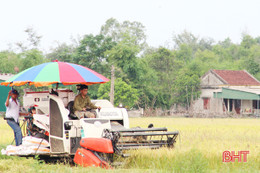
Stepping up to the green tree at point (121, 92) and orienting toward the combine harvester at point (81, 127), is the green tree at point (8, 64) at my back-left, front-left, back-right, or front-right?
back-right

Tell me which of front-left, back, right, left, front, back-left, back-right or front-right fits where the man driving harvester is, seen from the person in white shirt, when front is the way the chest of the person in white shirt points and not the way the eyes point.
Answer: front

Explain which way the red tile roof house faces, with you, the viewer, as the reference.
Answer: facing the viewer and to the right of the viewer

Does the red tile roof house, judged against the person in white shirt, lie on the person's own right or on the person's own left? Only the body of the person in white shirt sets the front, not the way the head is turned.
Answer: on the person's own left

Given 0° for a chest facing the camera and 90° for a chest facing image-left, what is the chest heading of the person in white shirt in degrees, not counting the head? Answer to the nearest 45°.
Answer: approximately 315°

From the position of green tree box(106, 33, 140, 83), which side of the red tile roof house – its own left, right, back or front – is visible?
right

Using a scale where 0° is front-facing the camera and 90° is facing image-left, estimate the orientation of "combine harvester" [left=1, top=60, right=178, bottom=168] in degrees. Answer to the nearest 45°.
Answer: approximately 315°

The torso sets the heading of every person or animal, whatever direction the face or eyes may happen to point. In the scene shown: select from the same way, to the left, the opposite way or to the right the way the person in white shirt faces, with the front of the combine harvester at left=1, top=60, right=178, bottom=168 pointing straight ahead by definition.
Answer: the same way

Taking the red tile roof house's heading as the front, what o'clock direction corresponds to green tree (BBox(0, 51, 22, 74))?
The green tree is roughly at 4 o'clock from the red tile roof house.

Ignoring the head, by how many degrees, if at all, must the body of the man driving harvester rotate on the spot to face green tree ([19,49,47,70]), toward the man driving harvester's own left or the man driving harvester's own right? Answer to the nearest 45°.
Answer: approximately 135° to the man driving harvester's own left

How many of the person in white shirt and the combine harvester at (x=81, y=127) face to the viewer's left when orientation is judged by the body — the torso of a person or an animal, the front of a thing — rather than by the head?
0

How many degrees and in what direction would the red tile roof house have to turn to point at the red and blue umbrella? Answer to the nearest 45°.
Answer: approximately 45° to its right

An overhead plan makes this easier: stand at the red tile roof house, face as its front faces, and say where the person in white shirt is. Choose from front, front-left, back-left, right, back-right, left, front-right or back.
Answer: front-right

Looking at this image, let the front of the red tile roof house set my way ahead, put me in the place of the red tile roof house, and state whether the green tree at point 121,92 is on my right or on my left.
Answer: on my right

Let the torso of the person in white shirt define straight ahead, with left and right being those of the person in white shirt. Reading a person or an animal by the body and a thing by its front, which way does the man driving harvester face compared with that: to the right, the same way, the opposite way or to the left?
the same way
